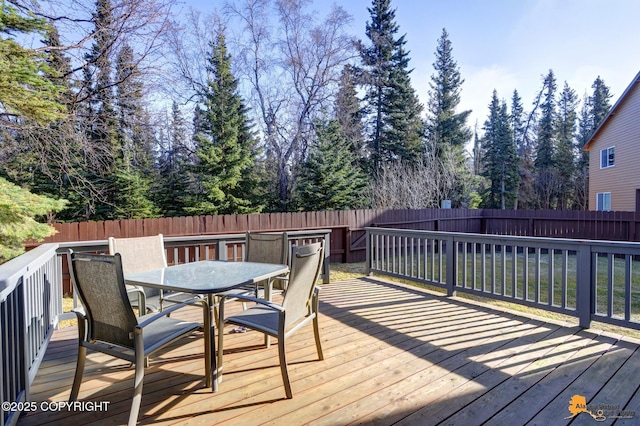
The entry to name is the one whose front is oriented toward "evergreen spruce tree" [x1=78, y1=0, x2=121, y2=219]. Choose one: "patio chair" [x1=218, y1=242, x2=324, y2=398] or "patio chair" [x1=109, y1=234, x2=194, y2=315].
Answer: "patio chair" [x1=218, y1=242, x2=324, y2=398]

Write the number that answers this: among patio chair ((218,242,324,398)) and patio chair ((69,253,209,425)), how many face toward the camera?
0

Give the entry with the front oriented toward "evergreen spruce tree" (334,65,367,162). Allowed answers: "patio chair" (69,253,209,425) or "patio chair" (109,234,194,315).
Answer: "patio chair" (69,253,209,425)

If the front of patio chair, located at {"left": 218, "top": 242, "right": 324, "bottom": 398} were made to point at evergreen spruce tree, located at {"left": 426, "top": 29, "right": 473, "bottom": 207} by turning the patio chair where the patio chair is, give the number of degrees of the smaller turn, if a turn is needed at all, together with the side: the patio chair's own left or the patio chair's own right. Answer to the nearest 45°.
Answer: approximately 90° to the patio chair's own right

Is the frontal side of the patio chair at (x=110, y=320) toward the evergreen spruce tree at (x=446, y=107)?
yes

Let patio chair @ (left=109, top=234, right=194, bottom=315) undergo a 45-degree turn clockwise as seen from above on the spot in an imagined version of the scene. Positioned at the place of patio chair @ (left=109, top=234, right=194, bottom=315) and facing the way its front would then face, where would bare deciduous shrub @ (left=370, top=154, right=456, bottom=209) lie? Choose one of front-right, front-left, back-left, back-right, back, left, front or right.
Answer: back-left

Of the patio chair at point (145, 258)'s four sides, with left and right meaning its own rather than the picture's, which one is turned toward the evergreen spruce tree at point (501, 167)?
left

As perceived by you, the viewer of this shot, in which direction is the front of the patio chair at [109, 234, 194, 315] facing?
facing the viewer and to the right of the viewer

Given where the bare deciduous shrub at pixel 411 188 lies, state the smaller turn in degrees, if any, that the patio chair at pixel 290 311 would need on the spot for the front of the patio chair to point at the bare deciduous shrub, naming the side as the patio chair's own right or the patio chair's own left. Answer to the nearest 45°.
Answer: approximately 90° to the patio chair's own right

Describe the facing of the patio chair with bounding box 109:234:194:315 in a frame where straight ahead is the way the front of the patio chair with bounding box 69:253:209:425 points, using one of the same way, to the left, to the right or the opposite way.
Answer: to the right

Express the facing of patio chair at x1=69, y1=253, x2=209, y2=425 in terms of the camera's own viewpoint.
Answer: facing away from the viewer and to the right of the viewer

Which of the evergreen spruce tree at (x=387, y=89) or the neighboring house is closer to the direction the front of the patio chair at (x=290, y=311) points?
the evergreen spruce tree

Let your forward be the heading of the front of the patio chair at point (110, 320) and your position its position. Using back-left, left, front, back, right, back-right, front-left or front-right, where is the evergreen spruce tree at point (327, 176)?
front

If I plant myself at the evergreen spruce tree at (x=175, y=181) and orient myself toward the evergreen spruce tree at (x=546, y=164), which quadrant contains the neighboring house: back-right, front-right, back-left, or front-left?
front-right

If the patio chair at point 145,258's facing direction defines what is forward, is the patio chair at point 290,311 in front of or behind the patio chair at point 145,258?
in front

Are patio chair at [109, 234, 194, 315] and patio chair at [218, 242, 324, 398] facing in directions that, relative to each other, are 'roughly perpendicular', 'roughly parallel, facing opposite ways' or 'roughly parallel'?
roughly parallel, facing opposite ways

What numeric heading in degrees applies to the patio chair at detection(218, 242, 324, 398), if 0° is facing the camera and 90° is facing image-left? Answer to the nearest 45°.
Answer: approximately 135°

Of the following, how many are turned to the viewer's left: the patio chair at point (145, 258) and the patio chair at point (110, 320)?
0
